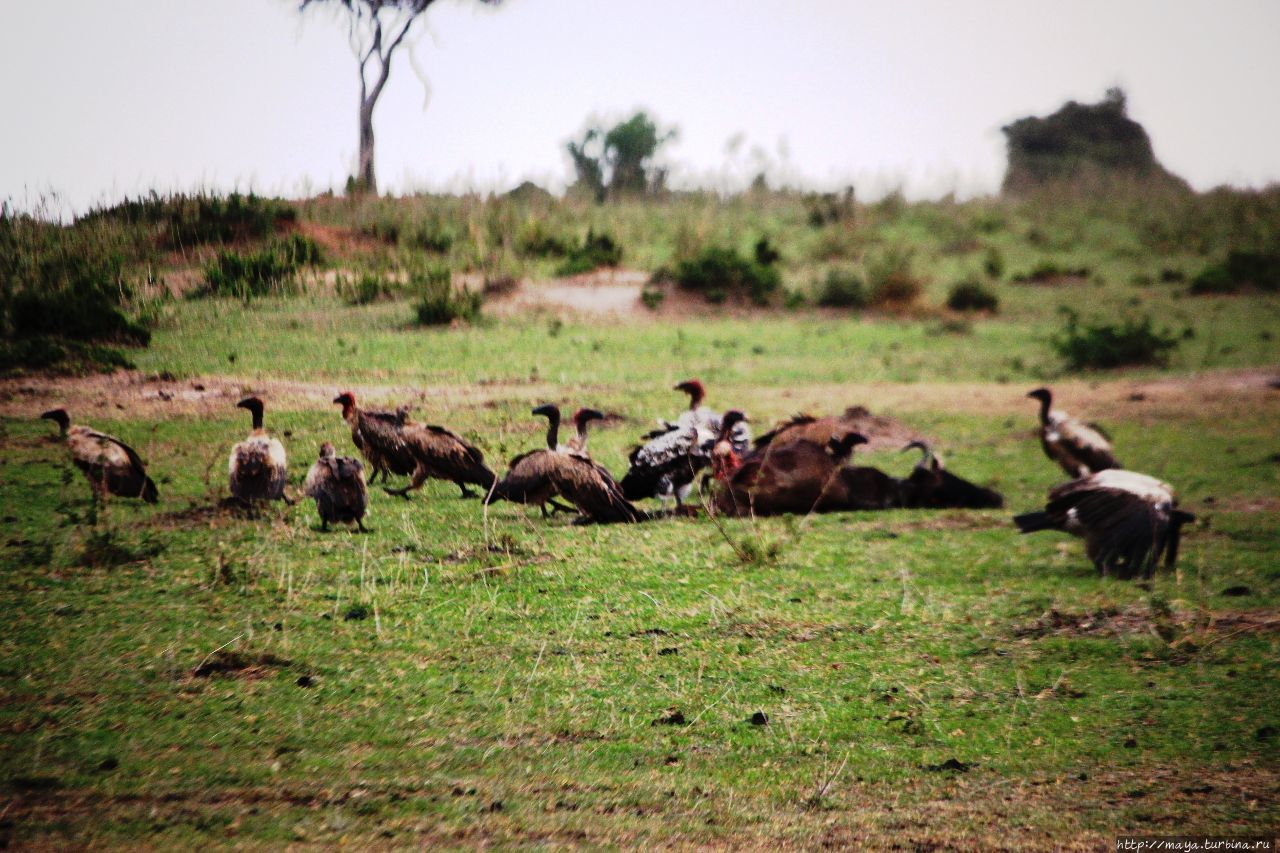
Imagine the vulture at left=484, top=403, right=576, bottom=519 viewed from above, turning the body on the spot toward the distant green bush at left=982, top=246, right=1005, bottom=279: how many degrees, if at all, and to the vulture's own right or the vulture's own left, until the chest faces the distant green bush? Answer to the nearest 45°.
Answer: approximately 45° to the vulture's own left

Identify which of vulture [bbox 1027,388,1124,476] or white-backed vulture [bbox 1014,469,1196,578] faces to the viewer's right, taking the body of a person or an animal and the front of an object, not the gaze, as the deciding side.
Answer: the white-backed vulture

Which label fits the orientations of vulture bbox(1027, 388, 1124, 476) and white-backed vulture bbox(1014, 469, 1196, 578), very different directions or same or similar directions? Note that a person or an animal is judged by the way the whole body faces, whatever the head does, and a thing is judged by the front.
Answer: very different directions

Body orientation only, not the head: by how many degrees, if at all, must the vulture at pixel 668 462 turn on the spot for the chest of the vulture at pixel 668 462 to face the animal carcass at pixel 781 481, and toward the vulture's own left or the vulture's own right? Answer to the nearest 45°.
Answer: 0° — it already faces it

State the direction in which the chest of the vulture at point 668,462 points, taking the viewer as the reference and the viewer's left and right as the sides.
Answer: facing to the right of the viewer

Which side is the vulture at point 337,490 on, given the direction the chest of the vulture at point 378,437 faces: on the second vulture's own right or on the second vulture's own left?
on the second vulture's own left

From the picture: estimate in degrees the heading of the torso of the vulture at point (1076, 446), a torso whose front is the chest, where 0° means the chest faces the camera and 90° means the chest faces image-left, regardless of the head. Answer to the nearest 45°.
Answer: approximately 90°

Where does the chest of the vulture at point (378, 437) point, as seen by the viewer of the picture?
to the viewer's left

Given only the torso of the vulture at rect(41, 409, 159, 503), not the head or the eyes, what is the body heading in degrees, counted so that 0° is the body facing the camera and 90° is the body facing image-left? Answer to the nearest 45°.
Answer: approximately 90°

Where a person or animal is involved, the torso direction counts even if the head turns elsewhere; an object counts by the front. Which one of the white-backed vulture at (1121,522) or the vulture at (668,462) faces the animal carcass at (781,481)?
the vulture at (668,462)

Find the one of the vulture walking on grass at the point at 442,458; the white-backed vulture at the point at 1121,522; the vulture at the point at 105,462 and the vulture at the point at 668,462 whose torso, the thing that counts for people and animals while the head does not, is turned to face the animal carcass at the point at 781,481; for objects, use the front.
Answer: the vulture at the point at 668,462
